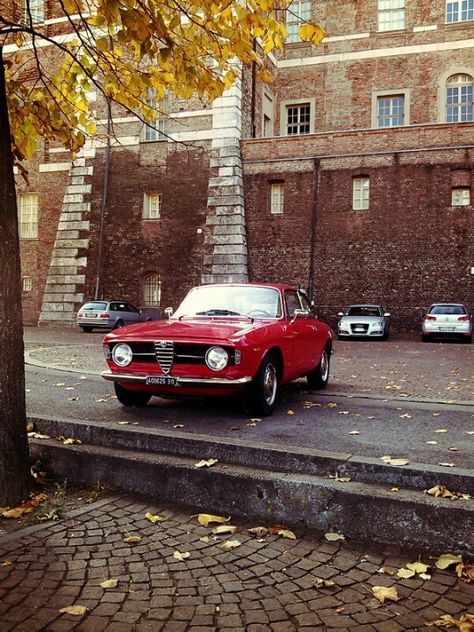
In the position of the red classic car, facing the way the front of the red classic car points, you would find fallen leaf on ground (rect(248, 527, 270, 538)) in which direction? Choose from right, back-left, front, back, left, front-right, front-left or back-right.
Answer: front-left

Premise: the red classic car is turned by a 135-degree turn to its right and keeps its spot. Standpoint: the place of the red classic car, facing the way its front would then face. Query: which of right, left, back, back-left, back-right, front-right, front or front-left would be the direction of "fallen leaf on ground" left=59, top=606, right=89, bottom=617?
back

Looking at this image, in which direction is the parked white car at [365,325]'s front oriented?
toward the camera

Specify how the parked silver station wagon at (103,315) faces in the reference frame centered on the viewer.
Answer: facing away from the viewer and to the right of the viewer

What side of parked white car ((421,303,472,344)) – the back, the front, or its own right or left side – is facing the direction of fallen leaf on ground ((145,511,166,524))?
back

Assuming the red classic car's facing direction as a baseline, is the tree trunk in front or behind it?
in front

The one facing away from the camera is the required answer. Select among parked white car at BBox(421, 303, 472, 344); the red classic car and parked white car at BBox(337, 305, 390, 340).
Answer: the parked white car at BBox(421, 303, 472, 344)

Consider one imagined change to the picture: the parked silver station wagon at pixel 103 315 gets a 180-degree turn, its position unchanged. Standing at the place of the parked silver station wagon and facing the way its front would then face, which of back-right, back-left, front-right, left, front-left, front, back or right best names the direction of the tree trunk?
front-left

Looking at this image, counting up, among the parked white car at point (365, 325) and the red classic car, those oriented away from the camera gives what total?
0

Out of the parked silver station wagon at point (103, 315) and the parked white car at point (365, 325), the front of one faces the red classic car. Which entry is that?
the parked white car

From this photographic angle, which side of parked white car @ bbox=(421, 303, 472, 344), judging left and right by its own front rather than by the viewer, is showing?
back

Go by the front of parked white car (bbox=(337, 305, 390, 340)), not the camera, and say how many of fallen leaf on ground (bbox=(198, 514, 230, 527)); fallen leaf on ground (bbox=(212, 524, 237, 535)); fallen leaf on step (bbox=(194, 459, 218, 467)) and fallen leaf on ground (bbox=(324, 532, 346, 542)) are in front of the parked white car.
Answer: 4

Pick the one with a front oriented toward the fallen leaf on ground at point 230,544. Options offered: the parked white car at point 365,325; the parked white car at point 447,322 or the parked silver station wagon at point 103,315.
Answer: the parked white car at point 365,325

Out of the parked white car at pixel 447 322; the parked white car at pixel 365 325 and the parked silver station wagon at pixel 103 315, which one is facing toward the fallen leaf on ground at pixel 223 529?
the parked white car at pixel 365 325

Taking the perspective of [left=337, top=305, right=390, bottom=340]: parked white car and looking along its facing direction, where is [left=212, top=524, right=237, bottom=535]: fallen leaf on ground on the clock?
The fallen leaf on ground is roughly at 12 o'clock from the parked white car.

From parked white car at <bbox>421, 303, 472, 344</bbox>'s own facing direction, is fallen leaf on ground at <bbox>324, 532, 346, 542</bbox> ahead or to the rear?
to the rear

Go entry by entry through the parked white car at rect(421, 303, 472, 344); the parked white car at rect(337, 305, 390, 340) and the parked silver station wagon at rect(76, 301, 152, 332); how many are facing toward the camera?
1

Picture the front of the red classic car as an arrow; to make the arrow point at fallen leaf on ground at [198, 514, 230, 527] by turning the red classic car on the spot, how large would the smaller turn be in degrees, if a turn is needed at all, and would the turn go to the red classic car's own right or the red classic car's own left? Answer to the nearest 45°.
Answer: approximately 45° to the red classic car's own left

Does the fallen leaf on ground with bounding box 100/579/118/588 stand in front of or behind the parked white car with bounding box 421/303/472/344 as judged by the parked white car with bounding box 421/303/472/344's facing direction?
behind

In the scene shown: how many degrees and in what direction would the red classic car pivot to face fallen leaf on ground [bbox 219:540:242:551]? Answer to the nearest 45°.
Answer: approximately 45° to its left

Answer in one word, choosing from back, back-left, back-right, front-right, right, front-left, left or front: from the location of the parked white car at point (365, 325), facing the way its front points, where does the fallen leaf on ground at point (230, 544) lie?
front
